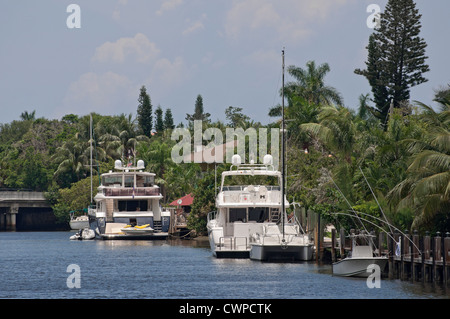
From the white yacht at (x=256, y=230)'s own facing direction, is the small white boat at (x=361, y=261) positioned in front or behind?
behind

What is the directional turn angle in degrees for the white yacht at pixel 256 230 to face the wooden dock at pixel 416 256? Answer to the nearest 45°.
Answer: approximately 135° to its right

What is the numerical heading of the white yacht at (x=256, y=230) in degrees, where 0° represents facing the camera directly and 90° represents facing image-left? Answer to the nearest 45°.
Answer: approximately 180°
